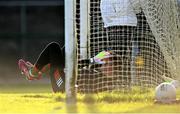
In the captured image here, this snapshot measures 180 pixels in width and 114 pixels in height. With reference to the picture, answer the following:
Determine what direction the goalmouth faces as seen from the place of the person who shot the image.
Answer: facing to the left of the viewer
